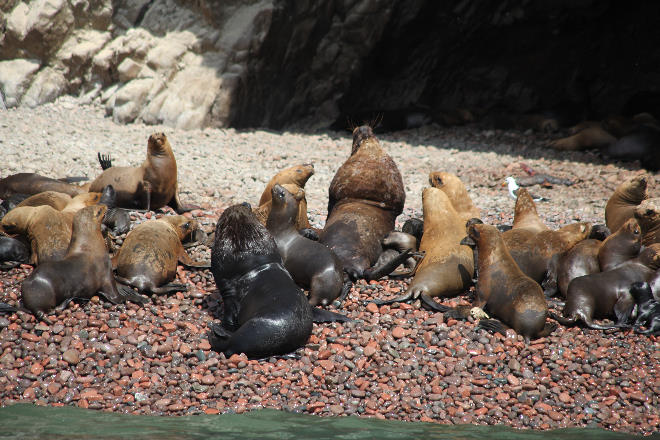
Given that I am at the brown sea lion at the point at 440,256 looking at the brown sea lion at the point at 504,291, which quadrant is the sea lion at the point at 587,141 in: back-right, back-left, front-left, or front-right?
back-left

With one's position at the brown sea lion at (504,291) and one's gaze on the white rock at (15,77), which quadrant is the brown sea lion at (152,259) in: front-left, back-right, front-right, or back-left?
front-left

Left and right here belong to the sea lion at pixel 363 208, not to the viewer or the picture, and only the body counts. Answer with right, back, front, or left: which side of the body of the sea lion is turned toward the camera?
back

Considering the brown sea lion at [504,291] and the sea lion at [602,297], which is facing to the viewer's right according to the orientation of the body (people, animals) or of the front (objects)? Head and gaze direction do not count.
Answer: the sea lion

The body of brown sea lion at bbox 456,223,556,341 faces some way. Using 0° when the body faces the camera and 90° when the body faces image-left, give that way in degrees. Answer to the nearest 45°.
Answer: approximately 135°

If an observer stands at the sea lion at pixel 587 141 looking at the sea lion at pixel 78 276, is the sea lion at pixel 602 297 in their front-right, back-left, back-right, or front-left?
front-left

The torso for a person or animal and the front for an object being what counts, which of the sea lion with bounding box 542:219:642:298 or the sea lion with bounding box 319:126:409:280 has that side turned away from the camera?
the sea lion with bounding box 319:126:409:280

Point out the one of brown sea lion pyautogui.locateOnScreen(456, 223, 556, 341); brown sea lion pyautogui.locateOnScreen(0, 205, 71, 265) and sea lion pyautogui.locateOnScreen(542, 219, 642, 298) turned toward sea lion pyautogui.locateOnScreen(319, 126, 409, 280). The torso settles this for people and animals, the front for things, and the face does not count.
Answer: brown sea lion pyautogui.locateOnScreen(456, 223, 556, 341)

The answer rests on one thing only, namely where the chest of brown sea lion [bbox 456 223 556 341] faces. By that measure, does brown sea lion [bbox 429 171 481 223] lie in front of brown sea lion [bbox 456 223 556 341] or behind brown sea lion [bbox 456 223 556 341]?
in front

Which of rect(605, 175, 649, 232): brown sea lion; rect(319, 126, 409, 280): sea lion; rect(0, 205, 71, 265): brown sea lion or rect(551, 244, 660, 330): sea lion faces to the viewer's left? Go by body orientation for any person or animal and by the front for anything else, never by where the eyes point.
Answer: rect(0, 205, 71, 265): brown sea lion

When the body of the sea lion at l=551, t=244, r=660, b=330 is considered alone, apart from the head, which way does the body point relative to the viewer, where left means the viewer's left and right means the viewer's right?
facing to the right of the viewer

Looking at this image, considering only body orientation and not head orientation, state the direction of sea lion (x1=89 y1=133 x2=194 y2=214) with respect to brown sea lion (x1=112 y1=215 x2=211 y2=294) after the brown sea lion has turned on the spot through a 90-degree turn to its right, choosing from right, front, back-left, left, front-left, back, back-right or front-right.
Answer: back-left

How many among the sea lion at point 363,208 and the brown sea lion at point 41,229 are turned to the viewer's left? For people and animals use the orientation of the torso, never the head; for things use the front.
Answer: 1
